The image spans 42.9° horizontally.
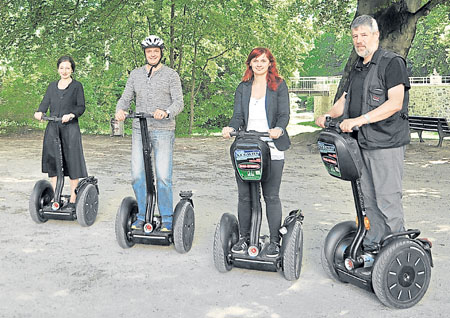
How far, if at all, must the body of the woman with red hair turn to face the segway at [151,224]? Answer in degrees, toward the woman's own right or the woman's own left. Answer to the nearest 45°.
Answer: approximately 135° to the woman's own right

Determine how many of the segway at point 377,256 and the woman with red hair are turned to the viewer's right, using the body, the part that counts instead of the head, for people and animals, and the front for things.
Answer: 0

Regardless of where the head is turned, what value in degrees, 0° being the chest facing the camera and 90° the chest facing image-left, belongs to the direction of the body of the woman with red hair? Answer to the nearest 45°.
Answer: approximately 0°

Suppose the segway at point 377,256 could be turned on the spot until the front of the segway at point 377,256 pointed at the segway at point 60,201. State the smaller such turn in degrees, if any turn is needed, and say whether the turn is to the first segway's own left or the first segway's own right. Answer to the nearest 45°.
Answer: approximately 90° to the first segway's own right

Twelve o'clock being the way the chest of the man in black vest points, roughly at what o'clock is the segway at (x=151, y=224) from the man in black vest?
The segway is roughly at 2 o'clock from the man in black vest.

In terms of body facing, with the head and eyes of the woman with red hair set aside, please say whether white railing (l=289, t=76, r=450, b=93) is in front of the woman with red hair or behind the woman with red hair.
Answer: behind

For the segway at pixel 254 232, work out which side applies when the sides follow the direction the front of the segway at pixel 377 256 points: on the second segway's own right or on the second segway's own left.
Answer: on the second segway's own right

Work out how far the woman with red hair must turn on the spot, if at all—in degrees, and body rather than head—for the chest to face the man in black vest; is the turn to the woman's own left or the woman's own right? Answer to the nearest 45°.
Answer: approximately 45° to the woman's own left

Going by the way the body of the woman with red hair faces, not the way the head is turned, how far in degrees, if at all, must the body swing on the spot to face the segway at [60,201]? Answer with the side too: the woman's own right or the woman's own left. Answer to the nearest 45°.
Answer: approximately 135° to the woman's own right

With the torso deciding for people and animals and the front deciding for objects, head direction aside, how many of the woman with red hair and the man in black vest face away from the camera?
0
